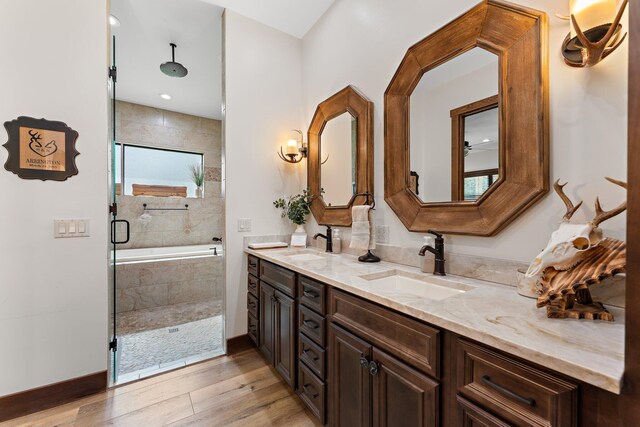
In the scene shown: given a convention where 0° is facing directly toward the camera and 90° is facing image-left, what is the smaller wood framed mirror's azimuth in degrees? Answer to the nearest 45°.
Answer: approximately 45°

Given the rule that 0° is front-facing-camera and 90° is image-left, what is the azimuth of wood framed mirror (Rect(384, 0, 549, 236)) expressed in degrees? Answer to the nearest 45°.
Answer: approximately 45°

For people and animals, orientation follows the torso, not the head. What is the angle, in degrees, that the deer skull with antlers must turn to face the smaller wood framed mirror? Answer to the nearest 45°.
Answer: approximately 45° to its right

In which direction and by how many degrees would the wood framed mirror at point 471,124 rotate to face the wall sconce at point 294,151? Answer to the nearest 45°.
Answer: approximately 45° to its right

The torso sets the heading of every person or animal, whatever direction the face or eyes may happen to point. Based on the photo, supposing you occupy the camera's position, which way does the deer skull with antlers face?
facing the viewer and to the left of the viewer

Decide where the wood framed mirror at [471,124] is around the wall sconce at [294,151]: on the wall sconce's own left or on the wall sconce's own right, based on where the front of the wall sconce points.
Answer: on the wall sconce's own left

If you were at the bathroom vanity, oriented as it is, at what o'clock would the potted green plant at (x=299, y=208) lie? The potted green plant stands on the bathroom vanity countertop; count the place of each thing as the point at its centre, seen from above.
The potted green plant is roughly at 3 o'clock from the bathroom vanity.

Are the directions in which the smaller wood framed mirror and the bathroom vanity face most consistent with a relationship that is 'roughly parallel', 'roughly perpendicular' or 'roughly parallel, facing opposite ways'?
roughly parallel
